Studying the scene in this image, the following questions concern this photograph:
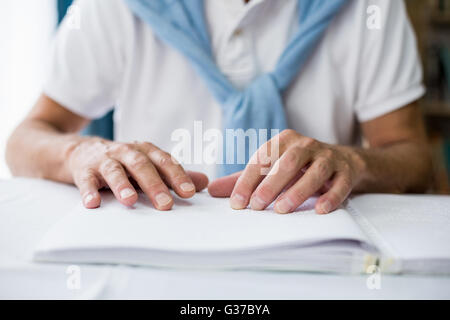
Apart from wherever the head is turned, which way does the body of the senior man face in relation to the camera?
toward the camera

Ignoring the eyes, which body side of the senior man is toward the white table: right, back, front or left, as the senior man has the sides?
front
